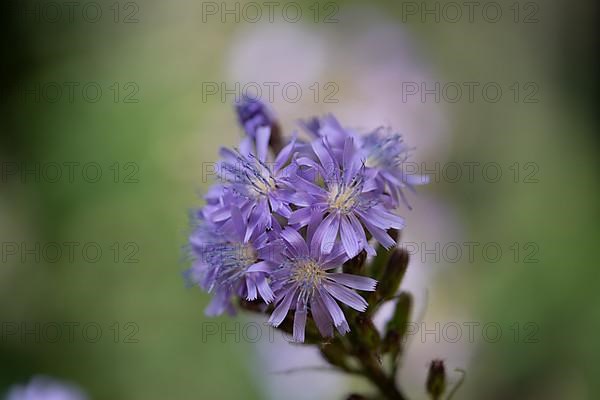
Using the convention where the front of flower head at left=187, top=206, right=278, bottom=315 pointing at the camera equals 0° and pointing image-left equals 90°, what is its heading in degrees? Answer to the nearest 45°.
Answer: approximately 45°

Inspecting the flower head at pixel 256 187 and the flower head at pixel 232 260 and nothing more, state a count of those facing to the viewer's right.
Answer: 0

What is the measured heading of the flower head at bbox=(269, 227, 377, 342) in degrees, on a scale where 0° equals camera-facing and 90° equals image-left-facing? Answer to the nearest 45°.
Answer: approximately 0°

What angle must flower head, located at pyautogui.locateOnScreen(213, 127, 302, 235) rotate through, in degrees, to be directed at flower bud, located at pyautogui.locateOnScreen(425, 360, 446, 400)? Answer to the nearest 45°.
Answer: approximately 135° to its left

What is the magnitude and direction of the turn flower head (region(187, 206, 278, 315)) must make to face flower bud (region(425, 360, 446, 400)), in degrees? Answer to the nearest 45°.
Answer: approximately 135° to its left
